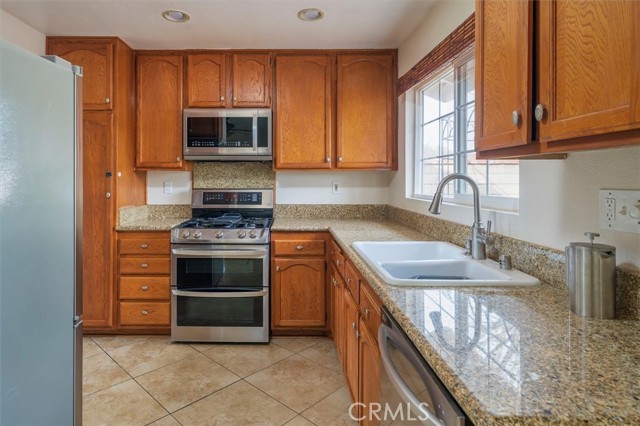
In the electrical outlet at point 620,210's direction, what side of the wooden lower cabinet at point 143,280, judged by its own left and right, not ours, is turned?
front

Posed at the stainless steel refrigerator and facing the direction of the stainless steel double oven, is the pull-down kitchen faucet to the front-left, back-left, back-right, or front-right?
front-right

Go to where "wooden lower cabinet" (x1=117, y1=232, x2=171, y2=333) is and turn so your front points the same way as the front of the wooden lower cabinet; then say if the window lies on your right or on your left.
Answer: on your left

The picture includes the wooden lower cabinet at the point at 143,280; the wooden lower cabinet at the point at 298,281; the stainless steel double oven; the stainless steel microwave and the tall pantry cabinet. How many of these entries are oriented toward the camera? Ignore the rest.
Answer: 5

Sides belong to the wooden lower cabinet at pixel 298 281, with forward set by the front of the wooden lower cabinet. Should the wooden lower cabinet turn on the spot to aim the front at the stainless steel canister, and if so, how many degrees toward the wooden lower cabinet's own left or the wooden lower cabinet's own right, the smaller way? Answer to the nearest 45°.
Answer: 0° — it already faces it

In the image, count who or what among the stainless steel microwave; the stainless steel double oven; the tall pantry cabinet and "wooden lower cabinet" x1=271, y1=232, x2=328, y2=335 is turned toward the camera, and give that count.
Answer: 4

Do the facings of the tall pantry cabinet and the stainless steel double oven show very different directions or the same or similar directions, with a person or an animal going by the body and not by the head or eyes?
same or similar directions

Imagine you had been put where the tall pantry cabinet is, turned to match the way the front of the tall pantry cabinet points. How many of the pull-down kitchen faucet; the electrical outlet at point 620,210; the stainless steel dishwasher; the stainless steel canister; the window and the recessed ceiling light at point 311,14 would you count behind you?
0

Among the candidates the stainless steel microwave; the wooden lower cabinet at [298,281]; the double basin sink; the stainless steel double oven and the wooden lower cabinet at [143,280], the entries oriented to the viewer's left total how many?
1

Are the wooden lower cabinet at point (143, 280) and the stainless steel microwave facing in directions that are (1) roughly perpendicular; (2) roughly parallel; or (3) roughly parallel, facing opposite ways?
roughly parallel

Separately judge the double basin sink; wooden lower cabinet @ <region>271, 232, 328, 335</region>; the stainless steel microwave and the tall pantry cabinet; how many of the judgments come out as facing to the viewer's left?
1

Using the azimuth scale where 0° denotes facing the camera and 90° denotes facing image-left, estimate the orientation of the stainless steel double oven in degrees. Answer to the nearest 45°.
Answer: approximately 0°

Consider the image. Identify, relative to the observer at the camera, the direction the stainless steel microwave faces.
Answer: facing the viewer

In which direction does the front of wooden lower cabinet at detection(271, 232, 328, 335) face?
toward the camera
